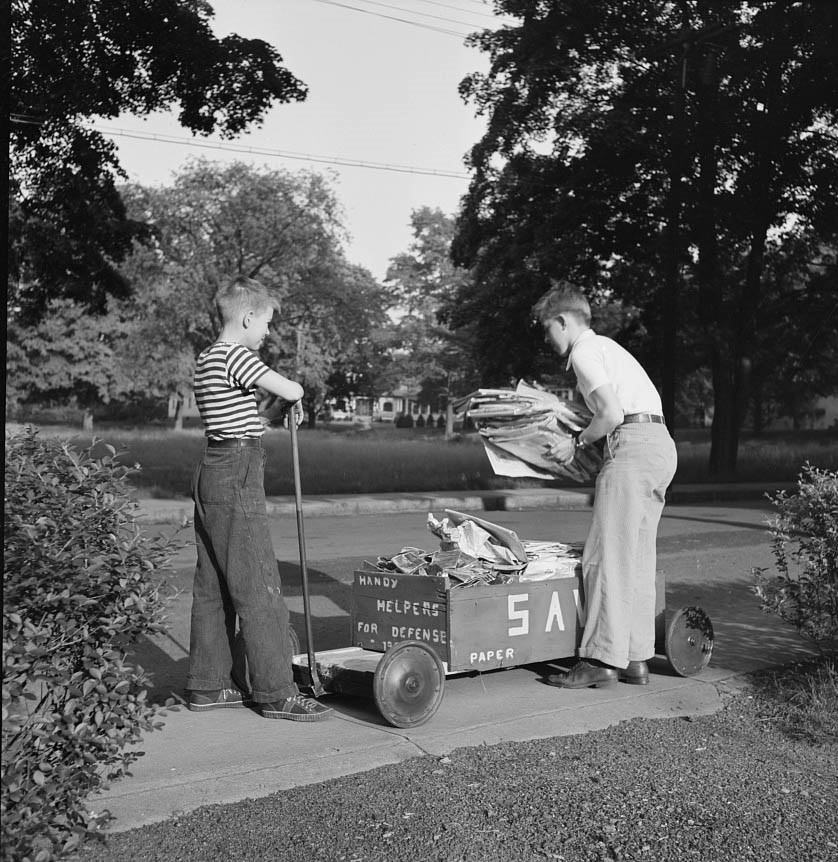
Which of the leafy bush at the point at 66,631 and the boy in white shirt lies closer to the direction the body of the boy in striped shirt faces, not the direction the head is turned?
the boy in white shirt

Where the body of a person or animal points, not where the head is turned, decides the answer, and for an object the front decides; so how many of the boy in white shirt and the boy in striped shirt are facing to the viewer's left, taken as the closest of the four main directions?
1

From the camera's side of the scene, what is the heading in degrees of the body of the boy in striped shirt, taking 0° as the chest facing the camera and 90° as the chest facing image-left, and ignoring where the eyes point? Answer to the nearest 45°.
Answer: approximately 225°

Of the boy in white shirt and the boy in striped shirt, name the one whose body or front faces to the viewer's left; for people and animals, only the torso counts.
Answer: the boy in white shirt

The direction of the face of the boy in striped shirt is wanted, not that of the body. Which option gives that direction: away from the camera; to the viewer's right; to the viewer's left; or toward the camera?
to the viewer's right

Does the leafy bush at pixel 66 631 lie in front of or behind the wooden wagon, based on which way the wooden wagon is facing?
in front

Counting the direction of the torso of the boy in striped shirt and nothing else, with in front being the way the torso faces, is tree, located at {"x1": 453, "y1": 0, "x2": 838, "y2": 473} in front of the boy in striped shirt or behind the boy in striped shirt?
in front

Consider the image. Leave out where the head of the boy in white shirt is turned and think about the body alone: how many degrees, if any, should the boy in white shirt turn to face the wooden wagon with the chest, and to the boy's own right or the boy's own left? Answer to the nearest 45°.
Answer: approximately 45° to the boy's own left

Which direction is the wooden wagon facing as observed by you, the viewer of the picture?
facing the viewer and to the left of the viewer

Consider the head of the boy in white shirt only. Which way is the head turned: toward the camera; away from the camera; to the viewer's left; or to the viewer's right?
to the viewer's left

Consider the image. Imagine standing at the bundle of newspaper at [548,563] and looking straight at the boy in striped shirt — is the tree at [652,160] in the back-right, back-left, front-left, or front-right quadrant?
back-right

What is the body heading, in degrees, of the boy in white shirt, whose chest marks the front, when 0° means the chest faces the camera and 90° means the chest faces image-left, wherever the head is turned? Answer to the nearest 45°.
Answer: approximately 90°
